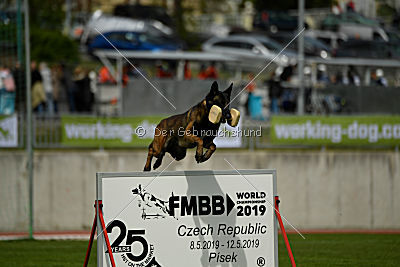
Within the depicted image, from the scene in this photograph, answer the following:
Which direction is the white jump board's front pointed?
toward the camera

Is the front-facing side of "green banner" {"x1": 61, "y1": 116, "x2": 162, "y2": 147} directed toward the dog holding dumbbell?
yes

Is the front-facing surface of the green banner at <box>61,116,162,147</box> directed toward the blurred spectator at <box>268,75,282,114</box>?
no

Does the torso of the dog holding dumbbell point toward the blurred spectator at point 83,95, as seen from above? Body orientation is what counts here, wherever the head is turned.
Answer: no

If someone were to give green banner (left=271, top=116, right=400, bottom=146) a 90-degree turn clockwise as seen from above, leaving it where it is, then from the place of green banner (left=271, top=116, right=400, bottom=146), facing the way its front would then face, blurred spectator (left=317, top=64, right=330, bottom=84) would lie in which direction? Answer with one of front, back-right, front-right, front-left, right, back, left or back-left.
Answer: right

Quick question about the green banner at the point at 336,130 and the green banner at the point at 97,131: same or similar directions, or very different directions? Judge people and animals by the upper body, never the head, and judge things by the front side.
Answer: same or similar directions

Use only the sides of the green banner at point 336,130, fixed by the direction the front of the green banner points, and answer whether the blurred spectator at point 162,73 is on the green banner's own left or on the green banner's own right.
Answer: on the green banner's own right

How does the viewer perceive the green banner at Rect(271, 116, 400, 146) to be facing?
facing the viewer

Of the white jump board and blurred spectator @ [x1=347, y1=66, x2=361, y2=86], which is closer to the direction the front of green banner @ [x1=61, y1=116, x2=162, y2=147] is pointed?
the white jump board

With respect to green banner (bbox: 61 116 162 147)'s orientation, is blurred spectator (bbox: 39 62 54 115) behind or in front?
behind

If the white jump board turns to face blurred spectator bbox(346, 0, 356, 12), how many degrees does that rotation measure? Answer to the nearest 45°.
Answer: approximately 180°

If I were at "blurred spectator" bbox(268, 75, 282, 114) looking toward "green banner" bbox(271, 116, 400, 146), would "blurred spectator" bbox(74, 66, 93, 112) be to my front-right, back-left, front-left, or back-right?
back-right

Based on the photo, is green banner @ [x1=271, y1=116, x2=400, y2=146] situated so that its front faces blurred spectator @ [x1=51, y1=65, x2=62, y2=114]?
no

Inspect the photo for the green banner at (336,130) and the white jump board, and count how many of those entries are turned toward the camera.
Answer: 2

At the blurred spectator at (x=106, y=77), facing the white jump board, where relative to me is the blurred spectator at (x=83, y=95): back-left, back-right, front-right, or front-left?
front-right

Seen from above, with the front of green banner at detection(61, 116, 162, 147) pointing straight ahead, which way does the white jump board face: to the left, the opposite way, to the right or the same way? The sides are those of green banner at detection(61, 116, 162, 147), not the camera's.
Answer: the same way

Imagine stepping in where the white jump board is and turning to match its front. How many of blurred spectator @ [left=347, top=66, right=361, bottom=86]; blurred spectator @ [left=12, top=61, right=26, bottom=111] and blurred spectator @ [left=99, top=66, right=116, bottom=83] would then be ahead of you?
0
